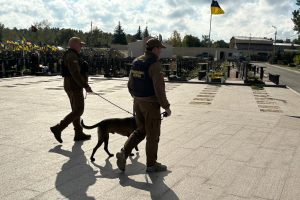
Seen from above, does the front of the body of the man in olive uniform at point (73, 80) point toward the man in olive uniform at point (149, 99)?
no

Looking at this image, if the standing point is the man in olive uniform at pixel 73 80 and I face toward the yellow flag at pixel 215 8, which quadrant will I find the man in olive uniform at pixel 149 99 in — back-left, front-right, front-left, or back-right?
back-right

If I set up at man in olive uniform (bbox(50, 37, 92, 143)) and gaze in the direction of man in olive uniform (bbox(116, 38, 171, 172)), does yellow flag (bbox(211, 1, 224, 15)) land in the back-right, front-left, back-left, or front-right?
back-left
